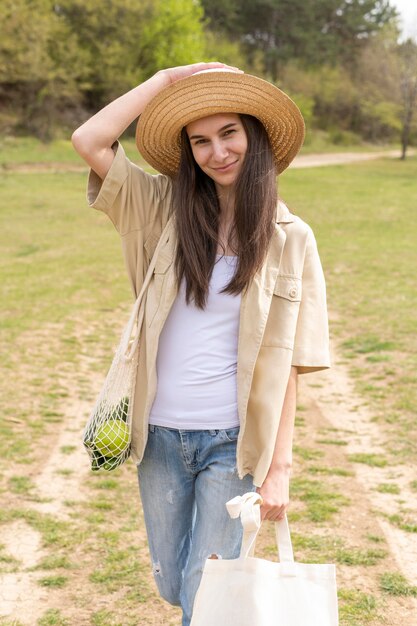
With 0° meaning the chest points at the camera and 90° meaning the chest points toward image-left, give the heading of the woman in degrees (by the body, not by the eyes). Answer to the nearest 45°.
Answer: approximately 0°

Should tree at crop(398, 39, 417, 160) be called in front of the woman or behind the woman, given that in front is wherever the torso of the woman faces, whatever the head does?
behind

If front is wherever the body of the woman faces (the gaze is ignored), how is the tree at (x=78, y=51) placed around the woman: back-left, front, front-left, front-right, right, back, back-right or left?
back

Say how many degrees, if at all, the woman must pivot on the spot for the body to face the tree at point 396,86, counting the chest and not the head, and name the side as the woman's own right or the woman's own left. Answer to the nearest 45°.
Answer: approximately 180°
